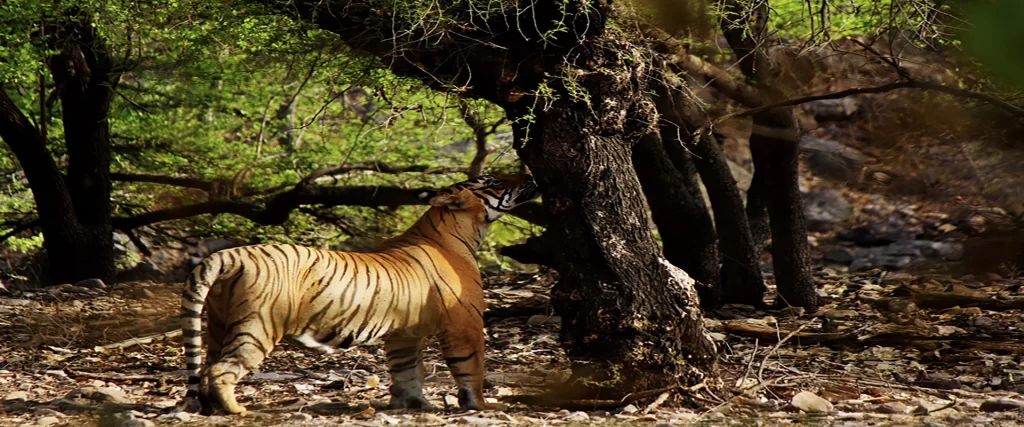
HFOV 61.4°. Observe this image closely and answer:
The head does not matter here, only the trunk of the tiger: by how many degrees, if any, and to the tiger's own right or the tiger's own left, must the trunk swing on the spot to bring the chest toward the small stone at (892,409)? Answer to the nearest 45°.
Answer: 0° — it already faces it

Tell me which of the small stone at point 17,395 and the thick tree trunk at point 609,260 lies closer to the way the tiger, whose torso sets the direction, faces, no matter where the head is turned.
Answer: the thick tree trunk

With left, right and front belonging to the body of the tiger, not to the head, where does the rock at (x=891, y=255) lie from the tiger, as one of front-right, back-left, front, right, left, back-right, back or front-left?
front-left

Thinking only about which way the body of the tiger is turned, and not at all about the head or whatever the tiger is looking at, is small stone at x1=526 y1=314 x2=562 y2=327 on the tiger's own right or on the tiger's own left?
on the tiger's own left

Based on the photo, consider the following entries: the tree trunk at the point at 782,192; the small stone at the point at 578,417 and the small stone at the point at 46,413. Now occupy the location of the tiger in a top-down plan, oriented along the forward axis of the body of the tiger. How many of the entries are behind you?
1

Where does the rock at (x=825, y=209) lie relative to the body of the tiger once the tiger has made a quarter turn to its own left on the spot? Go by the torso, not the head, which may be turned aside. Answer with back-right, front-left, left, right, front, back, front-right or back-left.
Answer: front-right

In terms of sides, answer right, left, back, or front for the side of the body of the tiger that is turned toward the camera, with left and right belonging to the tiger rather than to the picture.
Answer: right

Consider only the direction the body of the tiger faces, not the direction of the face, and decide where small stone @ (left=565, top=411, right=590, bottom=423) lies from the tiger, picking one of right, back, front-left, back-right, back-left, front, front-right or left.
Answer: front

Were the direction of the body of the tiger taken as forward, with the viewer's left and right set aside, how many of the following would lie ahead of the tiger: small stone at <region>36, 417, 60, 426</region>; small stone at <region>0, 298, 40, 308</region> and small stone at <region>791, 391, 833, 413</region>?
1

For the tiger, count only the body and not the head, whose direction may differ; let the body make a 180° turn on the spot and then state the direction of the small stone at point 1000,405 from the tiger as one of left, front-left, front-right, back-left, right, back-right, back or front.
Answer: back

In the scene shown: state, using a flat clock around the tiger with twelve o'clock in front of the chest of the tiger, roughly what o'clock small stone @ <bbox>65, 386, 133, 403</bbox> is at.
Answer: The small stone is roughly at 7 o'clock from the tiger.

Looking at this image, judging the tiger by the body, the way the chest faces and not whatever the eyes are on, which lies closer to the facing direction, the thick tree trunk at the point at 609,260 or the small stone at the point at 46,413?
the thick tree trunk

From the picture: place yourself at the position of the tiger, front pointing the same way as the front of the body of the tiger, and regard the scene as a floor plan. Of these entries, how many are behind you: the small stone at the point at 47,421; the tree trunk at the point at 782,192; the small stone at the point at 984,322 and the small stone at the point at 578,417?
1

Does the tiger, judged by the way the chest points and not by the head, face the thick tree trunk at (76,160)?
no

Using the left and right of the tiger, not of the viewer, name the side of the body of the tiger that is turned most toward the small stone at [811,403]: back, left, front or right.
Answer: front

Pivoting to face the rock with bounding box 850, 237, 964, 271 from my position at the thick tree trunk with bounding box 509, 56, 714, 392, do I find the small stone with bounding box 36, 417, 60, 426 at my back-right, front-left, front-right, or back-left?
back-left

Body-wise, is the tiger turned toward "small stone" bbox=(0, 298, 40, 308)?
no

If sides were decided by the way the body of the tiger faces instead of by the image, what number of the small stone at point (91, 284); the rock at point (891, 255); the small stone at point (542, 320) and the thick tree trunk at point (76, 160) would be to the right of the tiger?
0

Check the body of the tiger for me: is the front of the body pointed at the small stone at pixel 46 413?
no

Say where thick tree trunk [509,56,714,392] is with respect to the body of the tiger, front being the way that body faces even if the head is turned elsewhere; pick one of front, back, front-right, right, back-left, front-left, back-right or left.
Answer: front

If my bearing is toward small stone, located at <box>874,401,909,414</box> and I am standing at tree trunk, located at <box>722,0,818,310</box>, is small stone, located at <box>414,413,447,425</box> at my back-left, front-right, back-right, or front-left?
front-right
